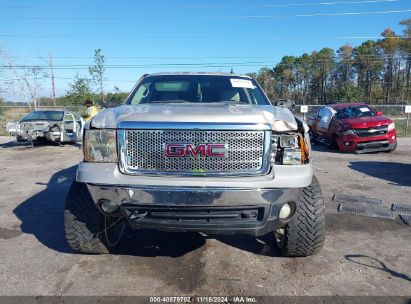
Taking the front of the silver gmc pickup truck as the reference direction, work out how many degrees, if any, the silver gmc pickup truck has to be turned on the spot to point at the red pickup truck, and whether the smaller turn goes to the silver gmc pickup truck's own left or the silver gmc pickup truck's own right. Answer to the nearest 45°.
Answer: approximately 135° to the silver gmc pickup truck's own left

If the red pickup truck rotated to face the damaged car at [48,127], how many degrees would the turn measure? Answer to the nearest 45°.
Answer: approximately 135° to its right

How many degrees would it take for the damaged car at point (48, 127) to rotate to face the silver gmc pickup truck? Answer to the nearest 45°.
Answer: approximately 45° to its left

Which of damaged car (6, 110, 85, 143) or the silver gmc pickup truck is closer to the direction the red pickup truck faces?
the silver gmc pickup truck

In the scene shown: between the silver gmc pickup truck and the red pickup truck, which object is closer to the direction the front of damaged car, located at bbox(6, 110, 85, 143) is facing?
the silver gmc pickup truck

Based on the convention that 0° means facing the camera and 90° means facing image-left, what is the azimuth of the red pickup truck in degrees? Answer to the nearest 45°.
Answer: approximately 315°

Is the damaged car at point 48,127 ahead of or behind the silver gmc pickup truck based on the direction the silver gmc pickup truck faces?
behind

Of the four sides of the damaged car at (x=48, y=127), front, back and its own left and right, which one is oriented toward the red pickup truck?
left

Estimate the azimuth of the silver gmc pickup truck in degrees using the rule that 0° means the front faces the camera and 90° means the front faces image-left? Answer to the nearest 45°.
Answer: approximately 0°
